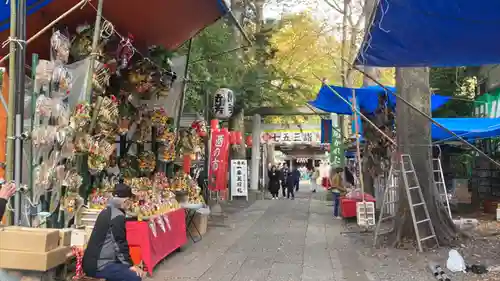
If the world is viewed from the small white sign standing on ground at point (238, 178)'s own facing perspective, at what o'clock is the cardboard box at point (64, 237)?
The cardboard box is roughly at 12 o'clock from the small white sign standing on ground.

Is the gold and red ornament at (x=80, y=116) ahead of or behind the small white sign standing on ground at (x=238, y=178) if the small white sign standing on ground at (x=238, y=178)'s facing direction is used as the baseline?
ahead

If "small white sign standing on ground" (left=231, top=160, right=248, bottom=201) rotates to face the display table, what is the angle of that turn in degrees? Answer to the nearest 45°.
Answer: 0° — it already faces it

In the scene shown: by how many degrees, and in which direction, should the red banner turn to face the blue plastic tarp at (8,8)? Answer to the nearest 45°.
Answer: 0° — it already faces it

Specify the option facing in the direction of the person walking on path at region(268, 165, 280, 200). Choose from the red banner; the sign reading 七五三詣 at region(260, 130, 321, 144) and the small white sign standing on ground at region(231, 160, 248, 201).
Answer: the sign reading 七五三詣

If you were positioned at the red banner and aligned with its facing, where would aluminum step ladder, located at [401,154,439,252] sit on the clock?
The aluminum step ladder is roughly at 11 o'clock from the red banner.

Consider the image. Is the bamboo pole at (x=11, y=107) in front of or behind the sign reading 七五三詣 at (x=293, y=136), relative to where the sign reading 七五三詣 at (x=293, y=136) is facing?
in front

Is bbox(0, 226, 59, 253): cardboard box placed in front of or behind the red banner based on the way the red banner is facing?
in front

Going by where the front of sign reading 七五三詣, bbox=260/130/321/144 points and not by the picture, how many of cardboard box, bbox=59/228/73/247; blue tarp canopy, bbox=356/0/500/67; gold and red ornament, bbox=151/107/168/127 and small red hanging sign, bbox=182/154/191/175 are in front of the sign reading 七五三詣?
4

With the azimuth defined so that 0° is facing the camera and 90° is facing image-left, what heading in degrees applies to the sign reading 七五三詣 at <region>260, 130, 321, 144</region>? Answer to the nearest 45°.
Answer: approximately 0°

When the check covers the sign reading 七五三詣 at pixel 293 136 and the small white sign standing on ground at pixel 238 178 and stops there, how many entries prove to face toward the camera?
2

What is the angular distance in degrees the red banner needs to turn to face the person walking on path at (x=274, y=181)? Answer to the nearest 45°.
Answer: approximately 135° to its left

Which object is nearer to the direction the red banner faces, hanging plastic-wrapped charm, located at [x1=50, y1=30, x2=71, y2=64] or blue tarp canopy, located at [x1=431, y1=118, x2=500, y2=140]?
the hanging plastic-wrapped charm
